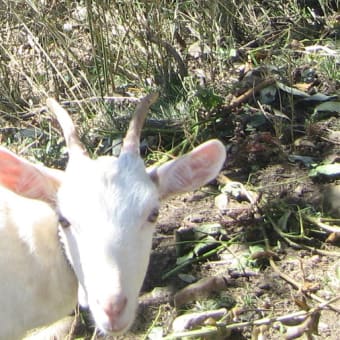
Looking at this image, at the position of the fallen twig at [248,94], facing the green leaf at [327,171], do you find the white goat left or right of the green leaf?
right

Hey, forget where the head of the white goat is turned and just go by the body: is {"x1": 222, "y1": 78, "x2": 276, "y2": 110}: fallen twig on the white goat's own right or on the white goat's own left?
on the white goat's own left

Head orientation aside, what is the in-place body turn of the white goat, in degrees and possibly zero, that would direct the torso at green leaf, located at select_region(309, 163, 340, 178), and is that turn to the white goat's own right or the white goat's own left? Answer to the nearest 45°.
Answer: approximately 90° to the white goat's own left

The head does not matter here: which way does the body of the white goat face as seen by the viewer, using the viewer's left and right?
facing the viewer and to the right of the viewer
